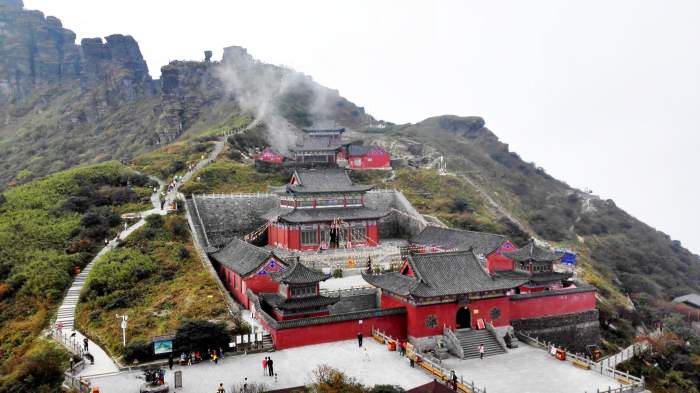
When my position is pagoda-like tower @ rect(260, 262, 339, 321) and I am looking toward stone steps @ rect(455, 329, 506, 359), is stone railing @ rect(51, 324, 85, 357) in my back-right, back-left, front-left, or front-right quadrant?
back-right

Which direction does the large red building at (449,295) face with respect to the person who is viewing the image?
facing the viewer and to the right of the viewer

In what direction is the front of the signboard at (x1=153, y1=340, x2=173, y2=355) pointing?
toward the camera

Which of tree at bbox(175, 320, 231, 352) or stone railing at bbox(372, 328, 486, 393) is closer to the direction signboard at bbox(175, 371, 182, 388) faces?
the stone railing

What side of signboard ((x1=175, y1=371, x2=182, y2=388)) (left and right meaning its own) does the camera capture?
front

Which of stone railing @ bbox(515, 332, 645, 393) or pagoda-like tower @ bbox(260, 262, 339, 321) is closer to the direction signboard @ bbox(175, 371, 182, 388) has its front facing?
the stone railing

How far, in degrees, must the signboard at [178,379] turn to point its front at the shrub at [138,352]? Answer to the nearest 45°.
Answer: approximately 135° to its right

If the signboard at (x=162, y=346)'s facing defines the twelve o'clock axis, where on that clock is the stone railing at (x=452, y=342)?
The stone railing is roughly at 9 o'clock from the signboard.

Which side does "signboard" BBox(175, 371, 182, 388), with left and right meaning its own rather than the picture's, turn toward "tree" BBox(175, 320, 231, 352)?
back

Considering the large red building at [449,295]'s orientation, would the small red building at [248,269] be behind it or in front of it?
behind

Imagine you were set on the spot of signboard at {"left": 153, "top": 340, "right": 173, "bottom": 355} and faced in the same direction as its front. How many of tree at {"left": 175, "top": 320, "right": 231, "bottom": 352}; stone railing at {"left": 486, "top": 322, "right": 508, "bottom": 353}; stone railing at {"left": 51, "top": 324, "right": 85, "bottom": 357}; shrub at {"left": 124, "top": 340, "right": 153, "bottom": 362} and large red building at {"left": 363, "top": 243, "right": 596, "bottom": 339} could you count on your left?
3

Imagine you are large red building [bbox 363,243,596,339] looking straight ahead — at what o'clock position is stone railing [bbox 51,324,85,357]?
The stone railing is roughly at 4 o'clock from the large red building.

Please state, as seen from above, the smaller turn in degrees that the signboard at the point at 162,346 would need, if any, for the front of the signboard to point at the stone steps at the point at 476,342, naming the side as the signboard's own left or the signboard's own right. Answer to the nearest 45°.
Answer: approximately 90° to the signboard's own left

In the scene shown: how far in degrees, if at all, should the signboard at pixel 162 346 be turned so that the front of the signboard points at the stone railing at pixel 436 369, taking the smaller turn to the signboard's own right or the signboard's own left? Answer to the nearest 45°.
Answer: approximately 90° to the signboard's own left

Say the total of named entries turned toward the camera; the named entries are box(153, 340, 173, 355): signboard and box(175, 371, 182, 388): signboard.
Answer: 2

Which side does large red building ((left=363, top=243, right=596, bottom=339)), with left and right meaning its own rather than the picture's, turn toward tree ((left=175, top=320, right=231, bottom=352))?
right
